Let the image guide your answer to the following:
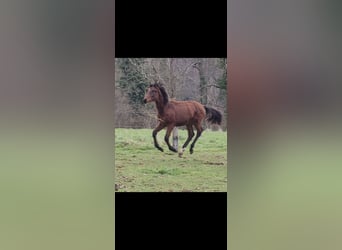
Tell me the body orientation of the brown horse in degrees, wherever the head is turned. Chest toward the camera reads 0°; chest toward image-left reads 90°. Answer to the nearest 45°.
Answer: approximately 90°
